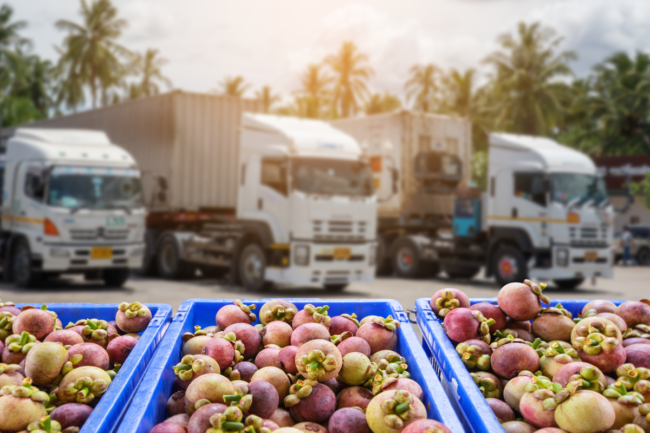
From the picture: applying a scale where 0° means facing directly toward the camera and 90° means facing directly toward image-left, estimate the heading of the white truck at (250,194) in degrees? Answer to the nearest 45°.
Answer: approximately 315°

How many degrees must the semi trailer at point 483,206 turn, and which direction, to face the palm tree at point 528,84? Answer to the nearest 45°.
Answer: approximately 135° to its left

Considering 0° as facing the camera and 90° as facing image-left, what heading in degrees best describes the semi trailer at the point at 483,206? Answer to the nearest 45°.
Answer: approximately 315°

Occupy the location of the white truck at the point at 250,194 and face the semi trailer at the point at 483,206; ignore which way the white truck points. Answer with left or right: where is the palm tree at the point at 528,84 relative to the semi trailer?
left

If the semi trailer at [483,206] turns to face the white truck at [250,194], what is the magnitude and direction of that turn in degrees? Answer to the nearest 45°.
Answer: approximately 90° to its right

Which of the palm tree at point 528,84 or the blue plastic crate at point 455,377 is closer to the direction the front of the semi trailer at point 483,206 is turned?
the blue plastic crate
